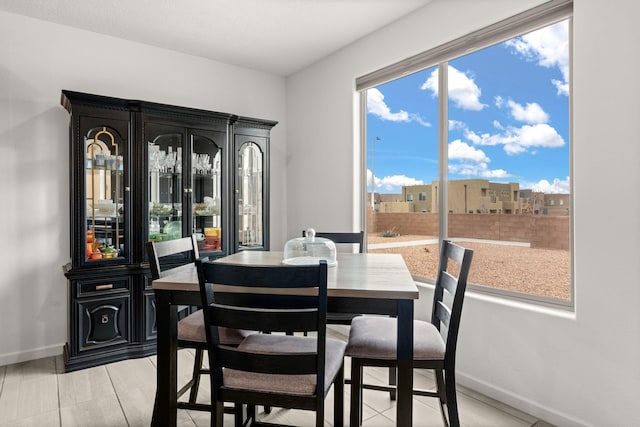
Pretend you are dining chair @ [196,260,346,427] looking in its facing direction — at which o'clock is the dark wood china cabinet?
The dark wood china cabinet is roughly at 11 o'clock from the dining chair.

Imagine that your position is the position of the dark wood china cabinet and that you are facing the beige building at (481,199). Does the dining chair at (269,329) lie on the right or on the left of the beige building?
right

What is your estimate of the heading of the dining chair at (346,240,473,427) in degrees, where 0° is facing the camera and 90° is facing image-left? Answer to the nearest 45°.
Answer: approximately 90°

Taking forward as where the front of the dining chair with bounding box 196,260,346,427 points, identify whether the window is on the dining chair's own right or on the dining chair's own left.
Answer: on the dining chair's own right

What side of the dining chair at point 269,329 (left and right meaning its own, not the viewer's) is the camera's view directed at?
back

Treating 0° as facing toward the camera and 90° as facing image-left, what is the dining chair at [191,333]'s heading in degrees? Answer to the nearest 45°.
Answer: approximately 315°

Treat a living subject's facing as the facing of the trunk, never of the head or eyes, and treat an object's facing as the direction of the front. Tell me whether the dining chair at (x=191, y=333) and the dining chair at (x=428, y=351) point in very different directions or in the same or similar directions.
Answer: very different directions

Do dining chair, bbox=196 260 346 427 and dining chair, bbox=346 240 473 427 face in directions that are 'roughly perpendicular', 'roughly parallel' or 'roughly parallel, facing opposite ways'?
roughly perpendicular

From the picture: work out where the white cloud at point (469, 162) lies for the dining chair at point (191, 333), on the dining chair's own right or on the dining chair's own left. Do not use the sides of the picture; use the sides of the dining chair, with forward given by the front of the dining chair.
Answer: on the dining chair's own left

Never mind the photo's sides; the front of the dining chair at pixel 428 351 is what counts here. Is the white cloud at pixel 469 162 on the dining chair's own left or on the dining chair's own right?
on the dining chair's own right

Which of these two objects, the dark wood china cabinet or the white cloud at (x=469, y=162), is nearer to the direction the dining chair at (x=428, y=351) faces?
the dark wood china cabinet
